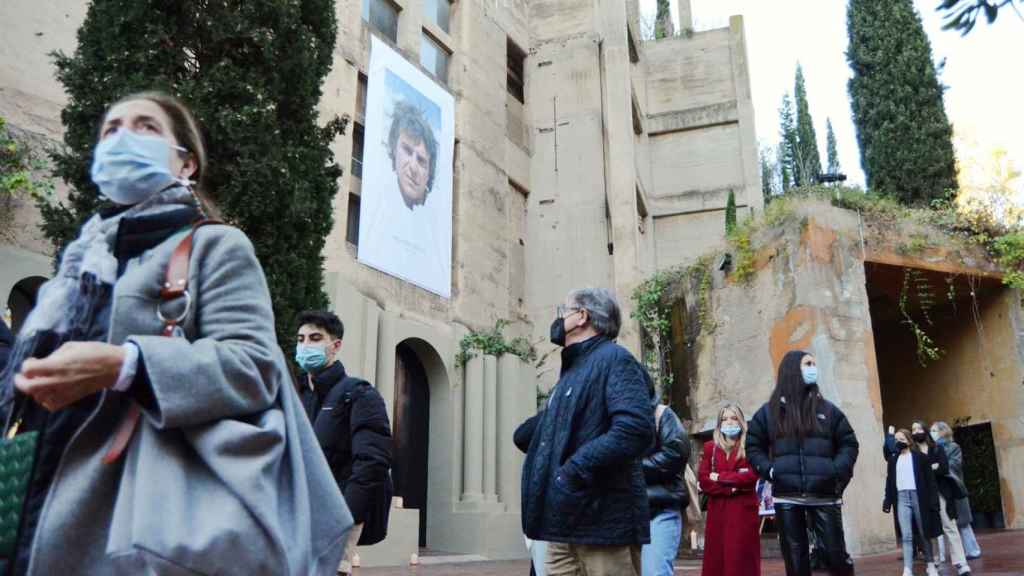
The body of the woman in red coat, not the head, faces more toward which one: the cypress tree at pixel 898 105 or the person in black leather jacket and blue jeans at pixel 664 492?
the person in black leather jacket and blue jeans

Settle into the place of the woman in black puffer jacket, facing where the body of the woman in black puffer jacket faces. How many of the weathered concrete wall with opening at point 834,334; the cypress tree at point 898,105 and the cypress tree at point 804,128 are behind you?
3

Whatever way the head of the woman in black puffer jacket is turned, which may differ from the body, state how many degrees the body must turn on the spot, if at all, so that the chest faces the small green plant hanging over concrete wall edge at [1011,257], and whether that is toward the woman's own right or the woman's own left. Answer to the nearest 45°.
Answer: approximately 180°

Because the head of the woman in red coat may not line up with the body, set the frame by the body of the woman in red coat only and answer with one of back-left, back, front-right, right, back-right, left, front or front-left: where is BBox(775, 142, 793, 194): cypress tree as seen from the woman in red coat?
back

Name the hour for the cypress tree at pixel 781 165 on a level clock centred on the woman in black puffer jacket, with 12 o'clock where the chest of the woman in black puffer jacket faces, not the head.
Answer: The cypress tree is roughly at 6 o'clock from the woman in black puffer jacket.

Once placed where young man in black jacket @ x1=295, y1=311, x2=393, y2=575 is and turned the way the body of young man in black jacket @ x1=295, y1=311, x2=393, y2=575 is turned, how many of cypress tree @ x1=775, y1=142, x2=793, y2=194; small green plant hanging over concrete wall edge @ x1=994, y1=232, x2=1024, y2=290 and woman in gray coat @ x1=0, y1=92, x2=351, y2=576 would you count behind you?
2

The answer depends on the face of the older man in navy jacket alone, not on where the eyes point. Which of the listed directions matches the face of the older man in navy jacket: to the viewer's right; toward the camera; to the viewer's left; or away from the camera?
to the viewer's left
